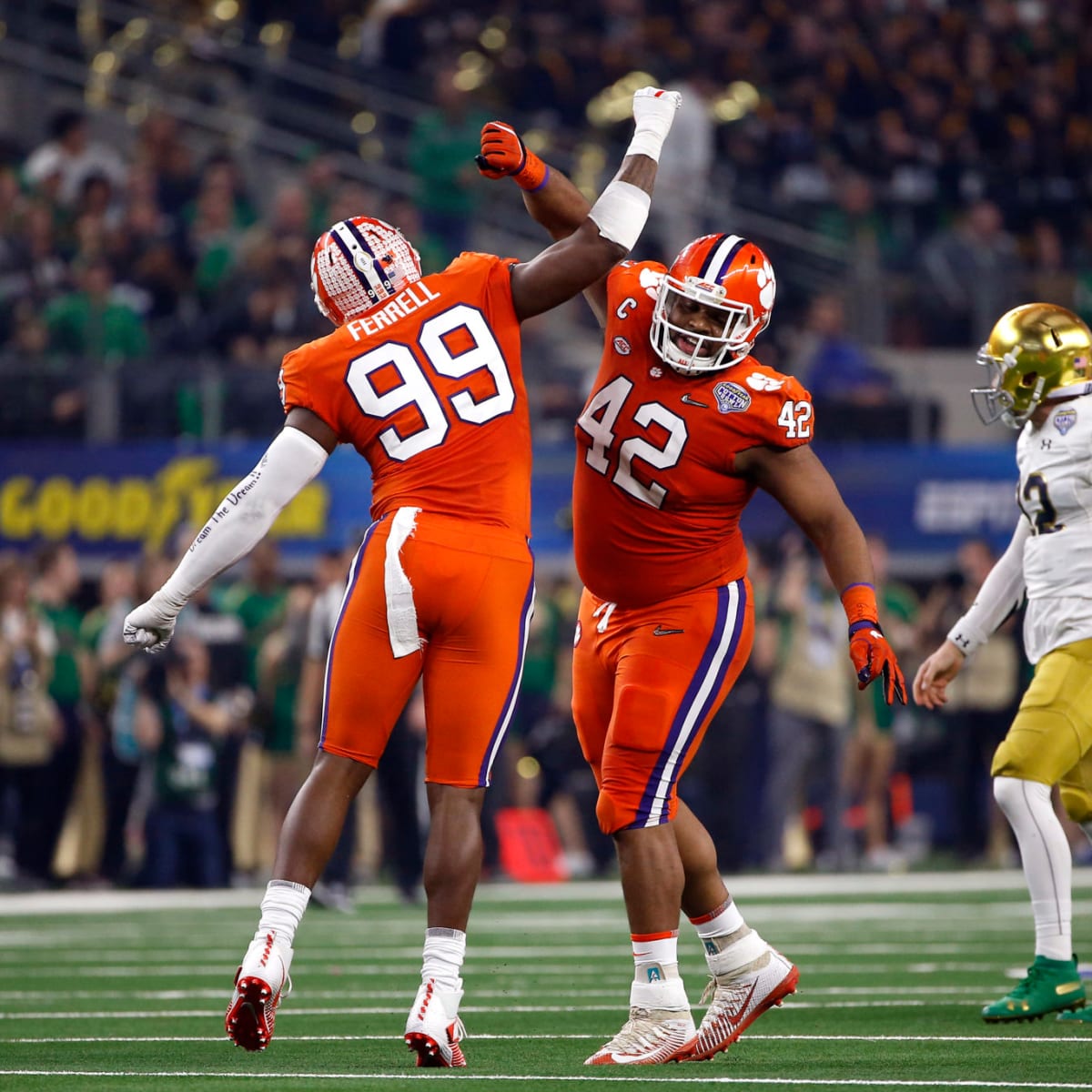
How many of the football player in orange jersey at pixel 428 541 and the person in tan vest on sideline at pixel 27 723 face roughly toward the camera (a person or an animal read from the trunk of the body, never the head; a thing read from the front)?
1

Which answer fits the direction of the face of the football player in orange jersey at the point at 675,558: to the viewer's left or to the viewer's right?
to the viewer's left

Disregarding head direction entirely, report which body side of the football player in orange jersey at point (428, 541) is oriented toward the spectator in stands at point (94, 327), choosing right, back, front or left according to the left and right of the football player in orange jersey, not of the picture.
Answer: front

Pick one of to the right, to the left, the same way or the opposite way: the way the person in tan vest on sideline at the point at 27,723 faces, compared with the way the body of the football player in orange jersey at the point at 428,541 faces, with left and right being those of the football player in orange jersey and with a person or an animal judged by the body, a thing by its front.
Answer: the opposite way

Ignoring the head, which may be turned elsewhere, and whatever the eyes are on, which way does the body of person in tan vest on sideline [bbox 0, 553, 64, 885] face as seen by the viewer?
toward the camera

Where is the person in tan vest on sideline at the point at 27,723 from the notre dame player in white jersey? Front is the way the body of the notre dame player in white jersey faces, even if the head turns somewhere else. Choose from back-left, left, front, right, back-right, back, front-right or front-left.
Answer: front-right

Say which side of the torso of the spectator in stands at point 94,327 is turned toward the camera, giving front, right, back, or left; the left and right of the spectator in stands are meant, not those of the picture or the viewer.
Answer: front

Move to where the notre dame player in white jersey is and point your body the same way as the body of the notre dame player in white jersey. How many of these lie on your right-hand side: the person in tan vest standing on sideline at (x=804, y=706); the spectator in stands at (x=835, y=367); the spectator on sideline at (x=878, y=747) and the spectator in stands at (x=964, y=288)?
4

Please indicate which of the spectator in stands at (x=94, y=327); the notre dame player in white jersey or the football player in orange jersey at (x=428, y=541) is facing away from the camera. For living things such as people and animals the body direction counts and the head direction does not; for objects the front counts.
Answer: the football player in orange jersey

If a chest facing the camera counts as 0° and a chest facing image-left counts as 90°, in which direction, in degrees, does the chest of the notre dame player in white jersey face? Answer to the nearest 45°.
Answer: approximately 90°

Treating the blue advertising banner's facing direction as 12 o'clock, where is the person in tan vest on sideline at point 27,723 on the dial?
The person in tan vest on sideline is roughly at 1 o'clock from the blue advertising banner.

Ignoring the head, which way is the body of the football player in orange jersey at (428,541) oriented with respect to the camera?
away from the camera

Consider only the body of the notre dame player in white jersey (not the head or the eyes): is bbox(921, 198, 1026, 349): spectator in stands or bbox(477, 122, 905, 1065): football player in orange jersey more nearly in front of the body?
the football player in orange jersey

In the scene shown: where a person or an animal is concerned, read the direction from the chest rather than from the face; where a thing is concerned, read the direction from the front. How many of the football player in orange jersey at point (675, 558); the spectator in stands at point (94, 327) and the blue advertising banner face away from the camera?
0

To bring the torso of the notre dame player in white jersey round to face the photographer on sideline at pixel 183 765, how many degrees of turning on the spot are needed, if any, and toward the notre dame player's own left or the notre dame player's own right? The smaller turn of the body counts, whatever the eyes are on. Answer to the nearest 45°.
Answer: approximately 45° to the notre dame player's own right

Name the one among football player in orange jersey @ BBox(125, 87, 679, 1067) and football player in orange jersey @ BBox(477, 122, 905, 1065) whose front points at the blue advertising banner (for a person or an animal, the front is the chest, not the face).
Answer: football player in orange jersey @ BBox(125, 87, 679, 1067)
